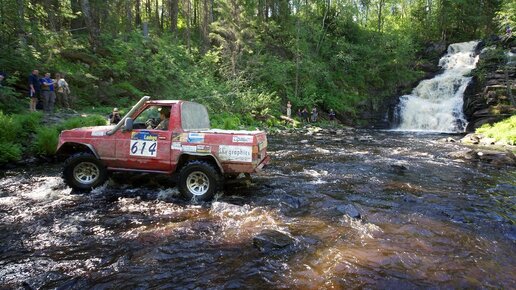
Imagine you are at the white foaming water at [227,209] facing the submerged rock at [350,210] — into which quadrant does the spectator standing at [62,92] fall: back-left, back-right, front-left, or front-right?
back-left

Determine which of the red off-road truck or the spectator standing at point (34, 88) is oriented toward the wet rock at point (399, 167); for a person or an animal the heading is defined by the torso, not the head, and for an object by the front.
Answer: the spectator standing

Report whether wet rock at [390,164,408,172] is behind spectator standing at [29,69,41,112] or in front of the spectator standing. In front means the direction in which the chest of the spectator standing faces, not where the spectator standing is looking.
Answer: in front

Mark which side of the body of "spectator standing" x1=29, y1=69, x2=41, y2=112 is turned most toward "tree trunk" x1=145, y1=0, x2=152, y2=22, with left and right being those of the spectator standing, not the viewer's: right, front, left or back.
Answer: left

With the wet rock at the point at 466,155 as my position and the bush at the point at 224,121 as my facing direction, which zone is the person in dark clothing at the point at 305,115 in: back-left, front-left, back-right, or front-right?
front-right

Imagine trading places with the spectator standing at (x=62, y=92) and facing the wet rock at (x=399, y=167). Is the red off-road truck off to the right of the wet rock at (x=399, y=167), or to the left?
right

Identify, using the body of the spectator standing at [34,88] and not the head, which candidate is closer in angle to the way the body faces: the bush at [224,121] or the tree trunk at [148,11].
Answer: the bush

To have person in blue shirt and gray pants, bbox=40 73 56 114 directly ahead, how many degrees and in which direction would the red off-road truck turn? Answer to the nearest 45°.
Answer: approximately 45° to its right

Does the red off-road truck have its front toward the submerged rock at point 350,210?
no

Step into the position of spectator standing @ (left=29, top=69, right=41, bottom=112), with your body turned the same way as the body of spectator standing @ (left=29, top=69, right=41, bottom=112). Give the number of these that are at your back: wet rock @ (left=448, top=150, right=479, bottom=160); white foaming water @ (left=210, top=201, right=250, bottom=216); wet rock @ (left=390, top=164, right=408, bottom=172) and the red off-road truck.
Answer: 0

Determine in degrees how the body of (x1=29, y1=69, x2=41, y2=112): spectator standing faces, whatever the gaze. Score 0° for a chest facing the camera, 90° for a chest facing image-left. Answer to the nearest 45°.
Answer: approximately 315°

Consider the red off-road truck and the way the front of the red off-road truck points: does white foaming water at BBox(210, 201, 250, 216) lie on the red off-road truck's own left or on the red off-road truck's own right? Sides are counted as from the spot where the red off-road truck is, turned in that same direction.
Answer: on the red off-road truck's own left

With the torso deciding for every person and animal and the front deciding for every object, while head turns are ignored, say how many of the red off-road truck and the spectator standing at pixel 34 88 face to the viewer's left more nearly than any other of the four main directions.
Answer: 1

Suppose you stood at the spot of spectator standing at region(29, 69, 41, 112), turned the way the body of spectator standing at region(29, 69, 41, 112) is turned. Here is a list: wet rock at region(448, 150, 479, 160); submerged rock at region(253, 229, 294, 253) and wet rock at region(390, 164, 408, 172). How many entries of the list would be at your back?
0
